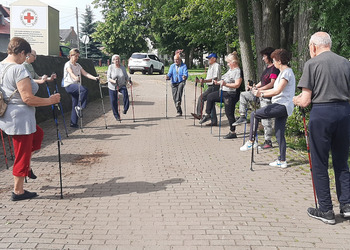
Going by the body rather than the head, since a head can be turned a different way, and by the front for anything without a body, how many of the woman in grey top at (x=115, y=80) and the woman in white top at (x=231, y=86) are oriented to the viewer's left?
1

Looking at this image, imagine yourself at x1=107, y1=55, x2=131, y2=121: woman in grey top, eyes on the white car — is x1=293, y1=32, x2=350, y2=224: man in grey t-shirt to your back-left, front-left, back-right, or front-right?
back-right

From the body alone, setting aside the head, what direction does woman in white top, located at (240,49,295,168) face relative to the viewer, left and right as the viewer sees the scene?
facing to the left of the viewer

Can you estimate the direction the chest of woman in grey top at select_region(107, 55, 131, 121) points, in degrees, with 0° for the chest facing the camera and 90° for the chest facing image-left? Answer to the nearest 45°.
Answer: approximately 0°

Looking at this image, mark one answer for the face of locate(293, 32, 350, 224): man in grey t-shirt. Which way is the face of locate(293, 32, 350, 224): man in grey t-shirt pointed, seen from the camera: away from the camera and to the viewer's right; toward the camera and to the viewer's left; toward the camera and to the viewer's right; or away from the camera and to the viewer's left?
away from the camera and to the viewer's left

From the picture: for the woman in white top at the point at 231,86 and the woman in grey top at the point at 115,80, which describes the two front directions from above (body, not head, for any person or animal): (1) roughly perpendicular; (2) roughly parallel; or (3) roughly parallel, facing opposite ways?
roughly perpendicular

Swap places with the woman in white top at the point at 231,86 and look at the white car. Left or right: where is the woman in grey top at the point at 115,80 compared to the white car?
left

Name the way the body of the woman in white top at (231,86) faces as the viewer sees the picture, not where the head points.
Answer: to the viewer's left

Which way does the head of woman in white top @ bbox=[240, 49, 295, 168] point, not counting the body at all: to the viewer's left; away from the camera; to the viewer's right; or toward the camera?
to the viewer's left

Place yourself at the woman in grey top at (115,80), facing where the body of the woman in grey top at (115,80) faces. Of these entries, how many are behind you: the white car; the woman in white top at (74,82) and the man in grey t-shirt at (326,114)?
1

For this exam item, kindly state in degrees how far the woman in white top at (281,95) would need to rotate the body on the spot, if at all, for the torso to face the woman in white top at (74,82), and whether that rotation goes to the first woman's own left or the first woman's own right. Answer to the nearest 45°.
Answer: approximately 45° to the first woman's own right

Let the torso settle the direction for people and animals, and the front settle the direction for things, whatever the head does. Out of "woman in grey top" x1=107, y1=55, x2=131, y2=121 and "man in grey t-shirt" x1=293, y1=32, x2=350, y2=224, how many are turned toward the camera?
1

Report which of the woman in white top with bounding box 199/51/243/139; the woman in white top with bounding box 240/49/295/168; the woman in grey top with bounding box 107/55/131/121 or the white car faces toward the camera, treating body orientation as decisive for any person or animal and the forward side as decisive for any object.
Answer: the woman in grey top with bounding box 107/55/131/121
